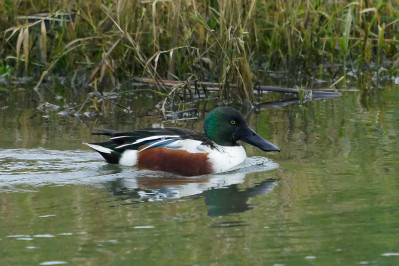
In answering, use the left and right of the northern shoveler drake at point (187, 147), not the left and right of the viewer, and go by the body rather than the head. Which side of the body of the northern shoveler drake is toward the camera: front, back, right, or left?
right

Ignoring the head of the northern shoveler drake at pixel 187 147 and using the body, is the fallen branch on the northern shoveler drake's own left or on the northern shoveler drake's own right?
on the northern shoveler drake's own left
